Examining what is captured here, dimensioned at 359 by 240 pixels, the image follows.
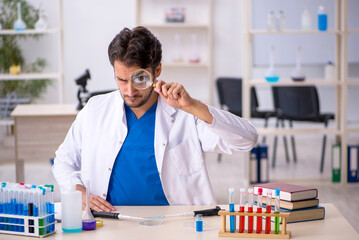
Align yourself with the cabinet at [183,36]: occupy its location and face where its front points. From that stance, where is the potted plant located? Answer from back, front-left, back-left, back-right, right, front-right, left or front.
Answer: right

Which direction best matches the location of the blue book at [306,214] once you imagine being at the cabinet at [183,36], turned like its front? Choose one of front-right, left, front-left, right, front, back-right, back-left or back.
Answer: front

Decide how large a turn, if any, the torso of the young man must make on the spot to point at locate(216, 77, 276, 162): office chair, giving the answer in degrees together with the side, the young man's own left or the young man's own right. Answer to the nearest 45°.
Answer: approximately 180°

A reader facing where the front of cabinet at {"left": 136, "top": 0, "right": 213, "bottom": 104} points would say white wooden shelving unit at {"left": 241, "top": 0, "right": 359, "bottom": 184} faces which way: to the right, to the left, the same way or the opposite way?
the same way

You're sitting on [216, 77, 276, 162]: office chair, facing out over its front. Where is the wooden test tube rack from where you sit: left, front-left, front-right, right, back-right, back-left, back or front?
back-right

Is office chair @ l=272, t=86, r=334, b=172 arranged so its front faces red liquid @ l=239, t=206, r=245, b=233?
no

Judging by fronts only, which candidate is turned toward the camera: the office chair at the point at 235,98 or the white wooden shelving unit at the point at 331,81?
the white wooden shelving unit

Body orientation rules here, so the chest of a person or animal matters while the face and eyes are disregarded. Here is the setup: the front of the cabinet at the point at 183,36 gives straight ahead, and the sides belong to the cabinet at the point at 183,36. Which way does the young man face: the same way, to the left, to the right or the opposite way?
the same way

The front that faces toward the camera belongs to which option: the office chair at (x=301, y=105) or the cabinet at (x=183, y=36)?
the cabinet

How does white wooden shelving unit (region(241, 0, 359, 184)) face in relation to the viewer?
toward the camera

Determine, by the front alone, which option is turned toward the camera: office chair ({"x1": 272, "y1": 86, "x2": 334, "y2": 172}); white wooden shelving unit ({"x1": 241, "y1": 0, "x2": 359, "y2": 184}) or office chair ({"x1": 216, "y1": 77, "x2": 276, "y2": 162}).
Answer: the white wooden shelving unit

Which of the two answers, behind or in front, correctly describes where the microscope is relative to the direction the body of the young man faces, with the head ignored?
behind

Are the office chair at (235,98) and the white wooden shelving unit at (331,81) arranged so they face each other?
no

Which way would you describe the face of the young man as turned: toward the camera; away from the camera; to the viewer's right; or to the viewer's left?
toward the camera

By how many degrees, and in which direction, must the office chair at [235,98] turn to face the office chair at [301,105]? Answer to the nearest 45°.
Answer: approximately 90° to its right

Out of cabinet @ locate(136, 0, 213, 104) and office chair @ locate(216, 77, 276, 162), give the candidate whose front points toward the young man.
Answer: the cabinet

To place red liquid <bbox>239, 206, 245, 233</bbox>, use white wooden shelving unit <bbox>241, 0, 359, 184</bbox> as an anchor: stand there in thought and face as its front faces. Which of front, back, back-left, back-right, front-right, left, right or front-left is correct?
front

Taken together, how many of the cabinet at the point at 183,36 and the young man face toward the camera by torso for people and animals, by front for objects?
2
